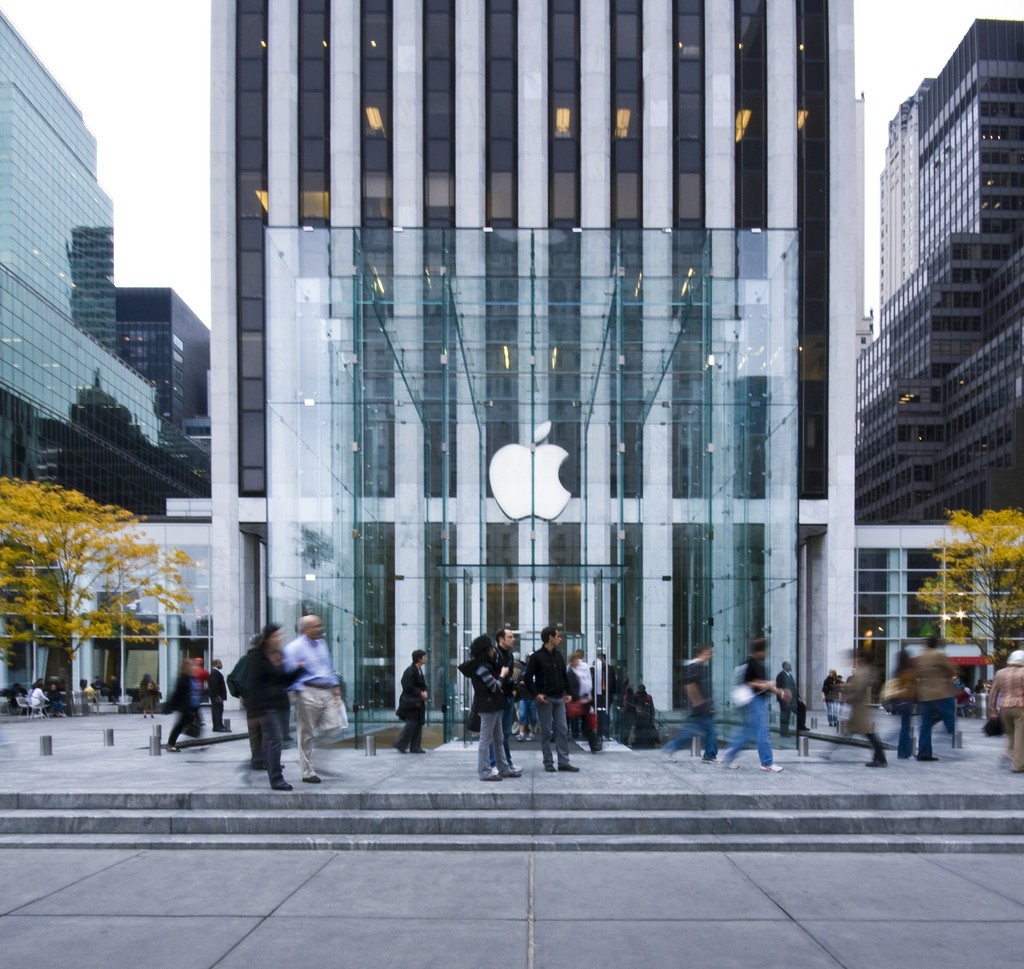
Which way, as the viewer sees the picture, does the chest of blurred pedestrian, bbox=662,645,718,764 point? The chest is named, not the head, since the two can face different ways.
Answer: to the viewer's right

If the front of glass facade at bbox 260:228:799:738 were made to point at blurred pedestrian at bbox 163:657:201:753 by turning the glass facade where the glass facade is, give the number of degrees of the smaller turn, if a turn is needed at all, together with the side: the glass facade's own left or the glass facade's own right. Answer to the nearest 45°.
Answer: approximately 45° to the glass facade's own right

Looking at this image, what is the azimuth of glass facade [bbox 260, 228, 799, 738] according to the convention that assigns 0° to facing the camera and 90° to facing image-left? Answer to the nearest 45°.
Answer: approximately 0°

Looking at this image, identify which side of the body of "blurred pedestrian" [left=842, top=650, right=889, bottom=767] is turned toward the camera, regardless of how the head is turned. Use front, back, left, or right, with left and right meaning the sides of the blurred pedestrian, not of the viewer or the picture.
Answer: left

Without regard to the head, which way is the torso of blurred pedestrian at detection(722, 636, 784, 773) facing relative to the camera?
to the viewer's right
